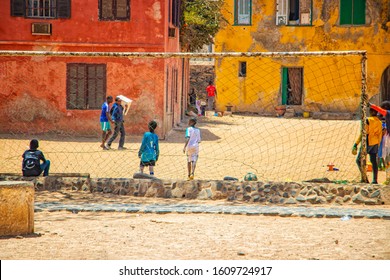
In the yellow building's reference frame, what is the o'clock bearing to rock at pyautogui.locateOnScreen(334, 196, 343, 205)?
The rock is roughly at 12 o'clock from the yellow building.

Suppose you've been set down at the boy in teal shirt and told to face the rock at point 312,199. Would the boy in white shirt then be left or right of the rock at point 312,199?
left

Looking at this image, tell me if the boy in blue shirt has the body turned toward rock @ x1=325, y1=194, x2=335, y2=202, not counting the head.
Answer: no

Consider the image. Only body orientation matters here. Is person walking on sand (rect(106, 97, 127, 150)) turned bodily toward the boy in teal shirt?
no

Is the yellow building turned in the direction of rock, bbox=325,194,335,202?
yes

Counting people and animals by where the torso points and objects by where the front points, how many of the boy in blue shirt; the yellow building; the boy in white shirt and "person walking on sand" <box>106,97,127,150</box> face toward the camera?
1

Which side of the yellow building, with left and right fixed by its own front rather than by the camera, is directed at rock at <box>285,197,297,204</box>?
front

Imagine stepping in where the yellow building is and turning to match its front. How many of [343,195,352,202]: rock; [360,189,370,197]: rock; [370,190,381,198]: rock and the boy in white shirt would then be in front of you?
4

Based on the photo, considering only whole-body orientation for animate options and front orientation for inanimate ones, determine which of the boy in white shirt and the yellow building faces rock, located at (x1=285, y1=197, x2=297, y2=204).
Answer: the yellow building

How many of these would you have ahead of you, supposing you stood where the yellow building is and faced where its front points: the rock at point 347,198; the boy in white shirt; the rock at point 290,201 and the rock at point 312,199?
4

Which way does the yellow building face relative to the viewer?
toward the camera

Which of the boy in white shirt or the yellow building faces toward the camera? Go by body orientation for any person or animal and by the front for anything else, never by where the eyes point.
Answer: the yellow building
